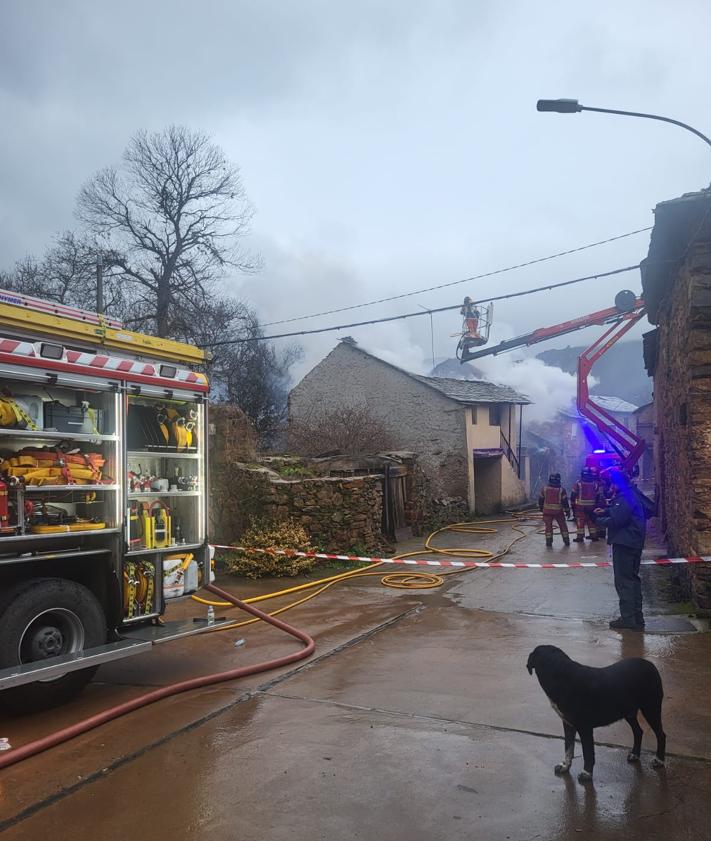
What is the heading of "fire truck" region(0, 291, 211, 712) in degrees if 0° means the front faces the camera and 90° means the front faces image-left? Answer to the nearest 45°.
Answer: approximately 45°

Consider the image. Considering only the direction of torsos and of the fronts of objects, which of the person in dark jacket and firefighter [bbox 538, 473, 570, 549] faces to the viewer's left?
the person in dark jacket

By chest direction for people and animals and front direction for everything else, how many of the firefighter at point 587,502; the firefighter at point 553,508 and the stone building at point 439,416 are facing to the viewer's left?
0

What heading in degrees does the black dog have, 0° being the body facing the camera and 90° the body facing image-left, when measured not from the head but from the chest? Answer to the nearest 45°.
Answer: approximately 45°

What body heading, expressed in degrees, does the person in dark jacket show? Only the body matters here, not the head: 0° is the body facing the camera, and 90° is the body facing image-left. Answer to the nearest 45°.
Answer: approximately 90°

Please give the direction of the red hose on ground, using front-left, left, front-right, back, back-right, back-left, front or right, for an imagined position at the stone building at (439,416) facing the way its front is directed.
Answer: front-right
